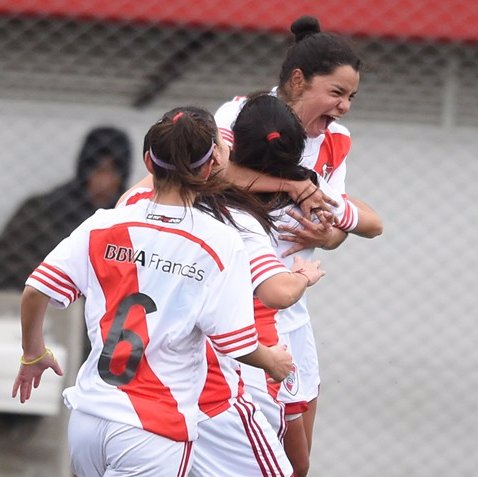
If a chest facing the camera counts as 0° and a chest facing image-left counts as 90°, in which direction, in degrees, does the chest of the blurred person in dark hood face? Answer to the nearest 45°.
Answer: approximately 315°

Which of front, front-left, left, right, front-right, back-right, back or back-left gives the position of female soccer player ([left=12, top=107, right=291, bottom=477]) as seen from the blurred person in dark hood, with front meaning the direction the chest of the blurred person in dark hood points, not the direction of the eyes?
front-right

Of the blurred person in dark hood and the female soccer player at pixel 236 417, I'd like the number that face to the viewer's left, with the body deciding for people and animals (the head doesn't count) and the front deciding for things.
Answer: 0

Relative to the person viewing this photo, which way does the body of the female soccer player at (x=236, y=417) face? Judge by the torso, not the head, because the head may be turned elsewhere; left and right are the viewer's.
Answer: facing away from the viewer and to the right of the viewer

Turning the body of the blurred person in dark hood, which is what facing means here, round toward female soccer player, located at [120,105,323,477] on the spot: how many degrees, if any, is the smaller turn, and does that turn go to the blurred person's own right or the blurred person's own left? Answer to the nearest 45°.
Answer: approximately 45° to the blurred person's own right

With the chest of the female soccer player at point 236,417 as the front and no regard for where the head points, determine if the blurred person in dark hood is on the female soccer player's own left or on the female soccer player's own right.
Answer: on the female soccer player's own left
